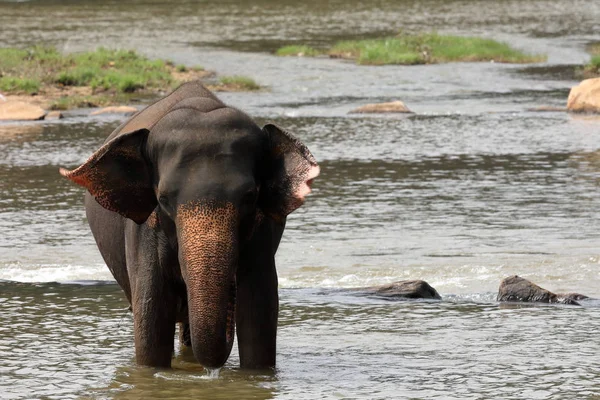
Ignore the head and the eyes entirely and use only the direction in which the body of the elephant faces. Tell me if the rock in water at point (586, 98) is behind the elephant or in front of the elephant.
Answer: behind

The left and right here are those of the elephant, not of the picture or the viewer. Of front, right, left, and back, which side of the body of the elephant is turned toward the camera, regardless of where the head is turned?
front

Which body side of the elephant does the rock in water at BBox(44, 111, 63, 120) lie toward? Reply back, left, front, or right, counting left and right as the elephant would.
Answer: back

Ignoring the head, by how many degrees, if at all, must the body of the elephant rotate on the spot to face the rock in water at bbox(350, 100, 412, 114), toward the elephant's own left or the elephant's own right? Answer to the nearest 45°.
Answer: approximately 180°

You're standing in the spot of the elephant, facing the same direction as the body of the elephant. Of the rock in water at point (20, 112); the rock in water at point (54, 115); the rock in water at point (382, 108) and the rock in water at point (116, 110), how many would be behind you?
4

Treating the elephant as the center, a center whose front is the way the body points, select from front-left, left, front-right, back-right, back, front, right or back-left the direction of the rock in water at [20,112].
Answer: back

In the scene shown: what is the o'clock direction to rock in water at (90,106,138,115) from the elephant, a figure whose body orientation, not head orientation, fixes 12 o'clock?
The rock in water is roughly at 6 o'clock from the elephant.

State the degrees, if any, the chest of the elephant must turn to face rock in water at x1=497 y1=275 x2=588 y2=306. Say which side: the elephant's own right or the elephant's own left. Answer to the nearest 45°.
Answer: approximately 135° to the elephant's own left

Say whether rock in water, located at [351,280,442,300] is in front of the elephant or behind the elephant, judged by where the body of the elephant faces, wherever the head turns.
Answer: behind

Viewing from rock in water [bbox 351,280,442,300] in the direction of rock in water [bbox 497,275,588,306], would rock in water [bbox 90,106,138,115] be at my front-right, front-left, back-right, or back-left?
back-left
